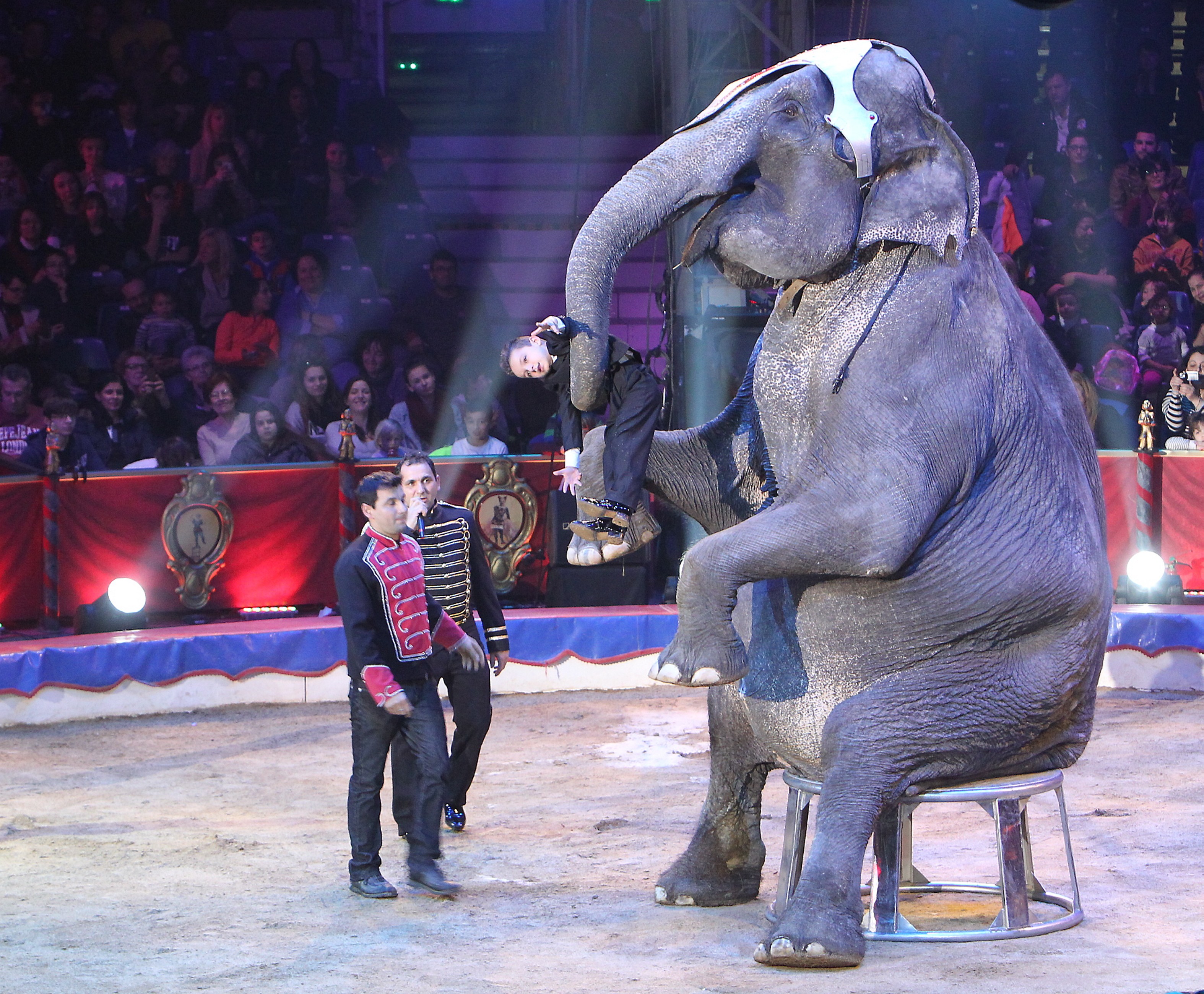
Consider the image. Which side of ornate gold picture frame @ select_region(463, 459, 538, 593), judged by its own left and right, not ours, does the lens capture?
front

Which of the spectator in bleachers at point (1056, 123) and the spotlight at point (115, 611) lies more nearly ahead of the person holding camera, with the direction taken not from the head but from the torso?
the spotlight

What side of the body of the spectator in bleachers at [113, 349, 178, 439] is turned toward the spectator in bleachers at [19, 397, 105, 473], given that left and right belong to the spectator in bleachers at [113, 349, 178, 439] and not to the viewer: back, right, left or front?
right

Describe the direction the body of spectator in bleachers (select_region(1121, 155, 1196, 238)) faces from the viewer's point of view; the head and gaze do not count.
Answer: toward the camera

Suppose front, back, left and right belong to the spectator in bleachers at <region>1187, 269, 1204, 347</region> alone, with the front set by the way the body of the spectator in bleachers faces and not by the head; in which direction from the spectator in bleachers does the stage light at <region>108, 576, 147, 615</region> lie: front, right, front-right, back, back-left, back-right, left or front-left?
front

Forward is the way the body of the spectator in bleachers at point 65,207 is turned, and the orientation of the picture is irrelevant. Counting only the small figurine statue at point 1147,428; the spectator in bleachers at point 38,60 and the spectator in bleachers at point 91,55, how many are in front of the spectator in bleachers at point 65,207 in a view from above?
1

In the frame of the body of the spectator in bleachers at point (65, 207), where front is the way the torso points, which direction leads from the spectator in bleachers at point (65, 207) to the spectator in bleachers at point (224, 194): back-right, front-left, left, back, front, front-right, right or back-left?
front-left

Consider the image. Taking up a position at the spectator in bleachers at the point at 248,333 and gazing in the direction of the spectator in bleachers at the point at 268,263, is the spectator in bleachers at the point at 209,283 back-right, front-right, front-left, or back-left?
front-left

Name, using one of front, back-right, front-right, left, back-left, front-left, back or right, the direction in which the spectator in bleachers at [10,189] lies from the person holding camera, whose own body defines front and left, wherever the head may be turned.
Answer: right

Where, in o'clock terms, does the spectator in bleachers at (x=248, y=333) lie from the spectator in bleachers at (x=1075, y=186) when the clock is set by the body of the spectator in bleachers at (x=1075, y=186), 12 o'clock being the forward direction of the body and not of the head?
the spectator in bleachers at (x=248, y=333) is roughly at 2 o'clock from the spectator in bleachers at (x=1075, y=186).

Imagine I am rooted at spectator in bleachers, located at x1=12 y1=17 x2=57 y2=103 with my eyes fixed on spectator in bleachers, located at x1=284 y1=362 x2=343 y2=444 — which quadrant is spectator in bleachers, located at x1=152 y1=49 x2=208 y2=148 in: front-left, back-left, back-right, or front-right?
front-left

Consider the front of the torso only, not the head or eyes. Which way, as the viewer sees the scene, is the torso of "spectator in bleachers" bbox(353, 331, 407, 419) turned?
toward the camera

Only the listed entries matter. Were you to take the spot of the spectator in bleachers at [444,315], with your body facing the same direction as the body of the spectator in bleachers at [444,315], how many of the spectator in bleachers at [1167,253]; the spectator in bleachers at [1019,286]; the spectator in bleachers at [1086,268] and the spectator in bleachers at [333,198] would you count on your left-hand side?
3
